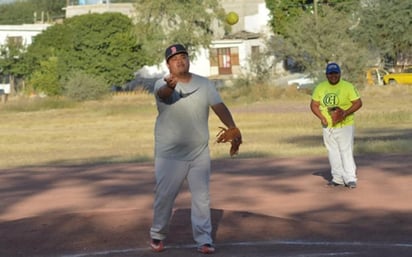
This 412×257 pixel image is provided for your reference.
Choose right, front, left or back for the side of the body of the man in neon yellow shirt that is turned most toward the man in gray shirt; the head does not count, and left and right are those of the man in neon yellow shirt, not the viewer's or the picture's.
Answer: front

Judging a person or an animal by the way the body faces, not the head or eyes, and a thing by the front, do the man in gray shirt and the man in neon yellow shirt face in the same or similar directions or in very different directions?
same or similar directions

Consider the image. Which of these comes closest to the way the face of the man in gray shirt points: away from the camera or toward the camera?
toward the camera

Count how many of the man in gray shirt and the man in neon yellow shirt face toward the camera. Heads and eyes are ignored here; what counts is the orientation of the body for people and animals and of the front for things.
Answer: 2

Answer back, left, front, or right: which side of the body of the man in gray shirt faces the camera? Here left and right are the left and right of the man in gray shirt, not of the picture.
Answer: front

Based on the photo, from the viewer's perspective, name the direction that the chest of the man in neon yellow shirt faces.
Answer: toward the camera

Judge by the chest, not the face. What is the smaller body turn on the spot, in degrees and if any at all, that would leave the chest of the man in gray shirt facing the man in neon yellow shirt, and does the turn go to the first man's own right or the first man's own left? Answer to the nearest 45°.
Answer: approximately 135° to the first man's own left
